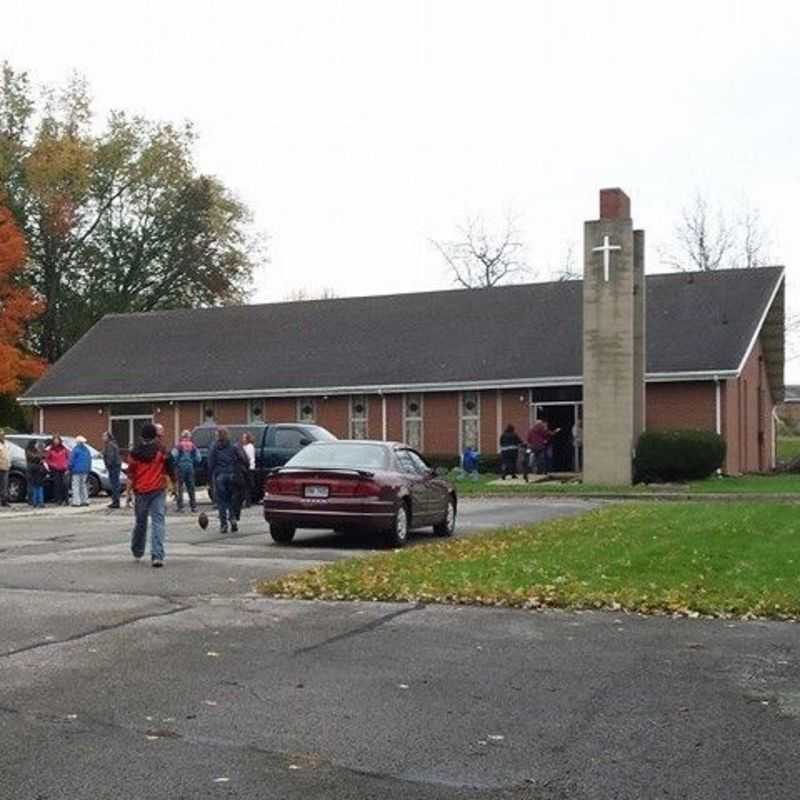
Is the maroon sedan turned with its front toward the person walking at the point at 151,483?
no

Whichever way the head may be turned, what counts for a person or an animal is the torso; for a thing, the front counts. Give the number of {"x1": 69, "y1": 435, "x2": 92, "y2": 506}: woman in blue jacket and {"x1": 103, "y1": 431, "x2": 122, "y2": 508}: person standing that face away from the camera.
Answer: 1

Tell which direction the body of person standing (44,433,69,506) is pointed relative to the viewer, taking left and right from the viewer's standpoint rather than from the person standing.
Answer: facing the viewer
